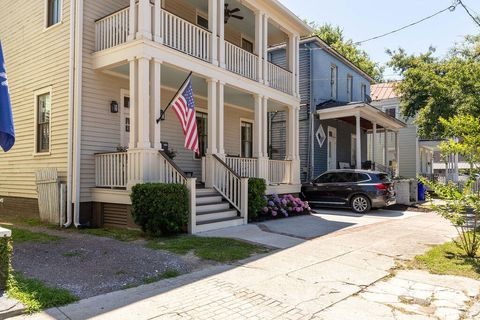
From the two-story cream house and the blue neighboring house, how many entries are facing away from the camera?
0

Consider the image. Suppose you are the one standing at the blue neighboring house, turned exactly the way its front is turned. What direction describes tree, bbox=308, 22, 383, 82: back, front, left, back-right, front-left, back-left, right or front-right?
back-left

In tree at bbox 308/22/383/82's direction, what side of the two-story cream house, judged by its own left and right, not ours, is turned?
left

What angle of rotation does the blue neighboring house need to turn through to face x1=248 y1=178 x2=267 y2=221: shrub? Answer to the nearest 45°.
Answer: approximately 45° to its right

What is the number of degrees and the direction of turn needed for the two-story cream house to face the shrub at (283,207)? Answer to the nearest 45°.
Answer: approximately 45° to its left

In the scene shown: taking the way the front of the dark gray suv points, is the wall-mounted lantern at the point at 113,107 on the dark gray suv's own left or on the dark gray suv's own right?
on the dark gray suv's own left

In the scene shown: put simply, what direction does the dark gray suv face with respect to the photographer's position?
facing away from the viewer and to the left of the viewer

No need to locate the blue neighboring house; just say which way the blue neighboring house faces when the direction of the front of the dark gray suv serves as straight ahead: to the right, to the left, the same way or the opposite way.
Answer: the opposite way

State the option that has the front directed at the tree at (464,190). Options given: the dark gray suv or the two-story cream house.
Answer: the two-story cream house

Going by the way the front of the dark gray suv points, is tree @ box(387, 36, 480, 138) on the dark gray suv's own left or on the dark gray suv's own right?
on the dark gray suv's own right

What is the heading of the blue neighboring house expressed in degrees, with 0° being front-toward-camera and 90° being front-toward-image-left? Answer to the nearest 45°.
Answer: approximately 315°

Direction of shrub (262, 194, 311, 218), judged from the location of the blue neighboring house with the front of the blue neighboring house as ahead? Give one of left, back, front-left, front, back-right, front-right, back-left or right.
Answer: front-right

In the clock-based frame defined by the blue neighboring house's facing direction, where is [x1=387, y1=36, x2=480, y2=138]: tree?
The tree is roughly at 11 o'clock from the blue neighboring house.

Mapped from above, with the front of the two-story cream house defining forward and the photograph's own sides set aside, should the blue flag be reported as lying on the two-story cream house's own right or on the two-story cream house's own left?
on the two-story cream house's own right

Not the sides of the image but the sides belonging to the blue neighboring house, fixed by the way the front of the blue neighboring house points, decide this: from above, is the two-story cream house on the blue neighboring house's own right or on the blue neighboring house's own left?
on the blue neighboring house's own right
